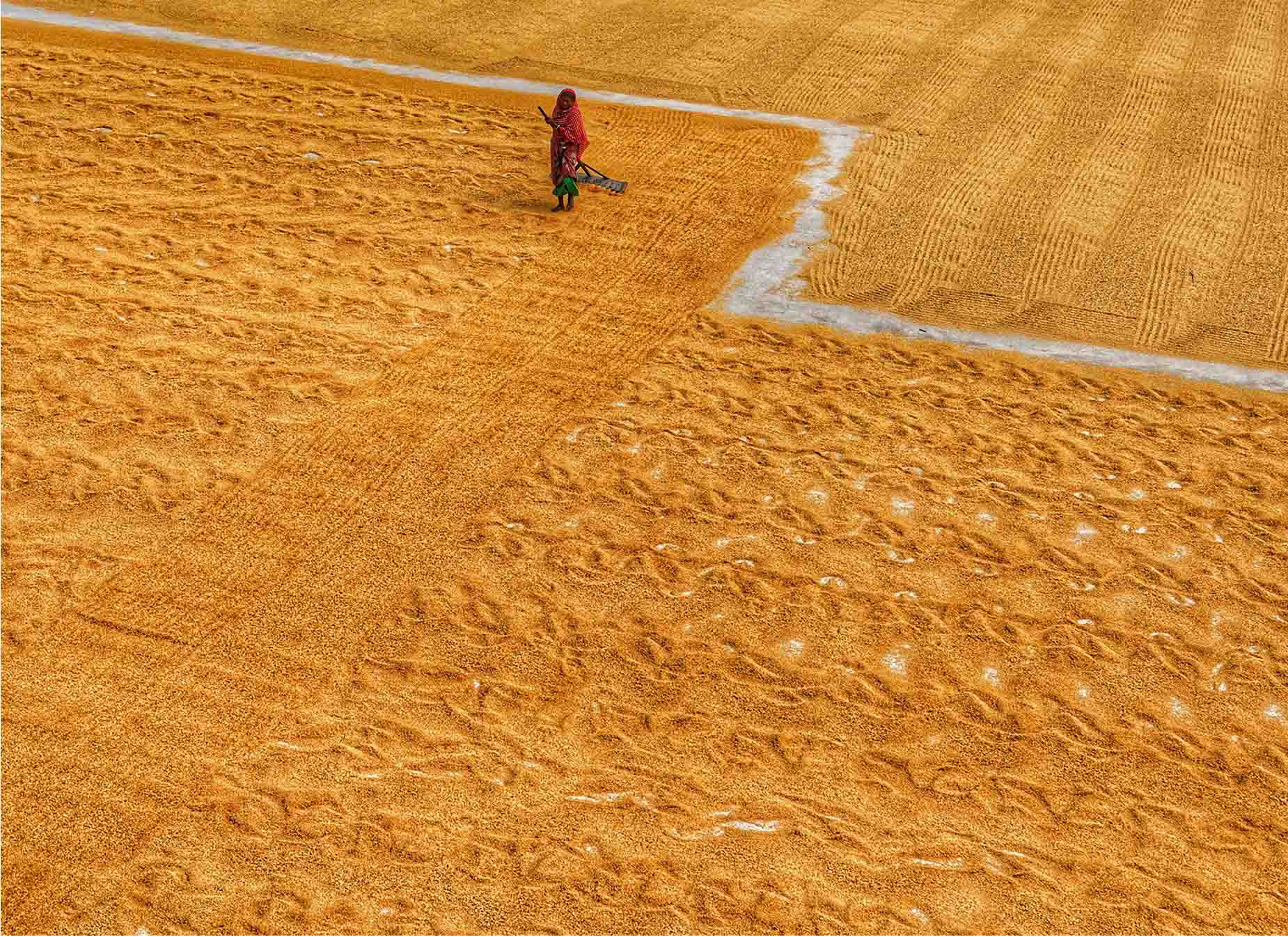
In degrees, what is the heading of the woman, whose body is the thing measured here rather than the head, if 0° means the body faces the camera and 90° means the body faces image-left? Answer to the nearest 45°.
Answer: approximately 45°
